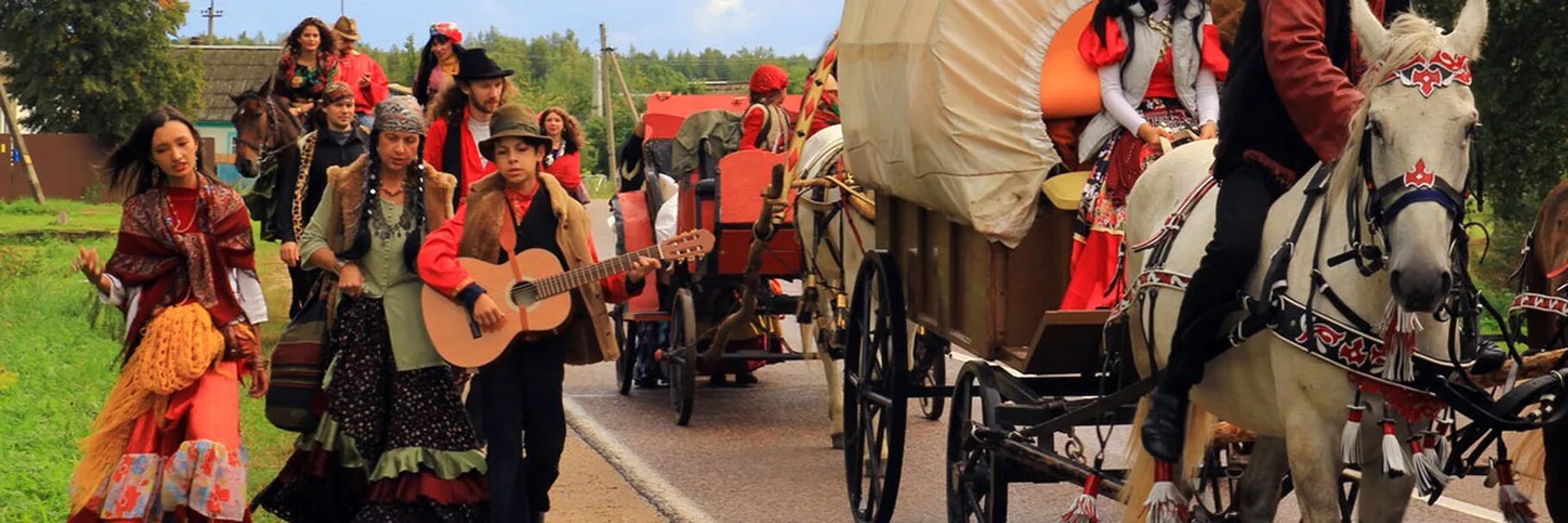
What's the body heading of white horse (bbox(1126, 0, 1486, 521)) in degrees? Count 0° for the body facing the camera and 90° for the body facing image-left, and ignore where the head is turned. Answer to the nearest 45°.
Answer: approximately 315°

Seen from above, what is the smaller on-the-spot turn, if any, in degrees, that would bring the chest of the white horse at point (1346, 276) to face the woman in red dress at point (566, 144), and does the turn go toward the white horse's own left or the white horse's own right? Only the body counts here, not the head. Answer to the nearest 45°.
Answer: approximately 180°

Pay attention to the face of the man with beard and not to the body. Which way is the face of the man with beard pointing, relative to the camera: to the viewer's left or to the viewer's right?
to the viewer's right

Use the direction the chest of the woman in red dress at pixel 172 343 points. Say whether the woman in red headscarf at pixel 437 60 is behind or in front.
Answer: behind

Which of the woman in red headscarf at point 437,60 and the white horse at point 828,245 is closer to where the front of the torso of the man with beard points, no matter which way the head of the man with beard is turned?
the white horse

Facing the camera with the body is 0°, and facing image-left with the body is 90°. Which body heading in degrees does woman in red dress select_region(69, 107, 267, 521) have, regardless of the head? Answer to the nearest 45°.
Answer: approximately 0°

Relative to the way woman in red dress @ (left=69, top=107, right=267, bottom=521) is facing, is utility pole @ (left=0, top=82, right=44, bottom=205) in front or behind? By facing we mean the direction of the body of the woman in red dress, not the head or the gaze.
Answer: behind

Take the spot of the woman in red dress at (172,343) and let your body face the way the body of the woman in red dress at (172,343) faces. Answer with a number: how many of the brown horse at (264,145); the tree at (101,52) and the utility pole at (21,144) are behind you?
3

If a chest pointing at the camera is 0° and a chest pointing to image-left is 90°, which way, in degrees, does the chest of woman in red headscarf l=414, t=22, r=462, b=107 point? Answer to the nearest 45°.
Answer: approximately 315°
